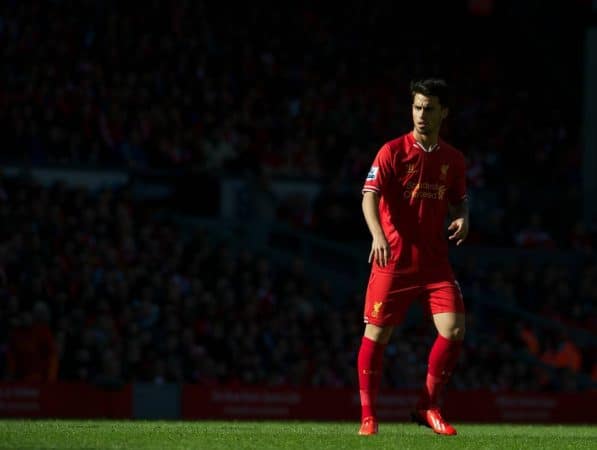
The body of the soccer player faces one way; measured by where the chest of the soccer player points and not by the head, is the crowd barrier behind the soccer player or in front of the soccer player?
behind

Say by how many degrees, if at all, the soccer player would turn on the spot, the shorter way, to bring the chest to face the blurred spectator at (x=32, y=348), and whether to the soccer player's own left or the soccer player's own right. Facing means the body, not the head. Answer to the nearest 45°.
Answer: approximately 180°

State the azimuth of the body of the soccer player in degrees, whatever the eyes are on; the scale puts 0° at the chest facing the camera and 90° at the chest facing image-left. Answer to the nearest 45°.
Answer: approximately 315°
